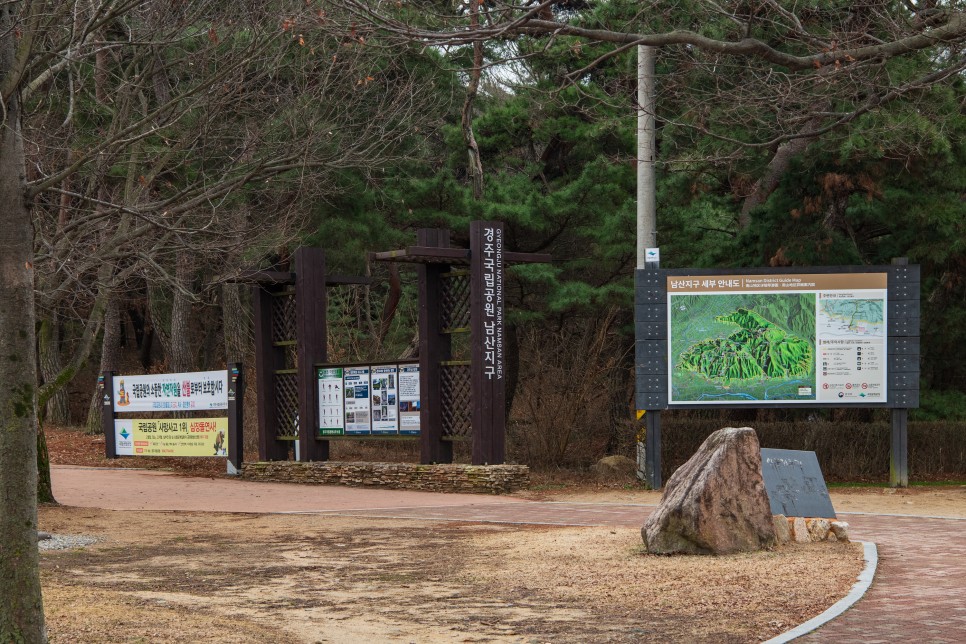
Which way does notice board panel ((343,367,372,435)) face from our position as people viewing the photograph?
facing the viewer

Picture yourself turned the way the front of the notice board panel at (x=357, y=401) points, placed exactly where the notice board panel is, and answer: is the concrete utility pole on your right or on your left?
on your left

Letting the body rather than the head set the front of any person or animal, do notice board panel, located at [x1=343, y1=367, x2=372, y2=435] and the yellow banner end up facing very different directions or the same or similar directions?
same or similar directions

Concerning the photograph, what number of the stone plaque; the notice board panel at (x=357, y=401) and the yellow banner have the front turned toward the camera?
3

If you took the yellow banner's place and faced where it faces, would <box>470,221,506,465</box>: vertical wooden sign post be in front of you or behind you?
in front

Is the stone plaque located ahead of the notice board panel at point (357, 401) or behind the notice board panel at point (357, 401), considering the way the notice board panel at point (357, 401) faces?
ahead
